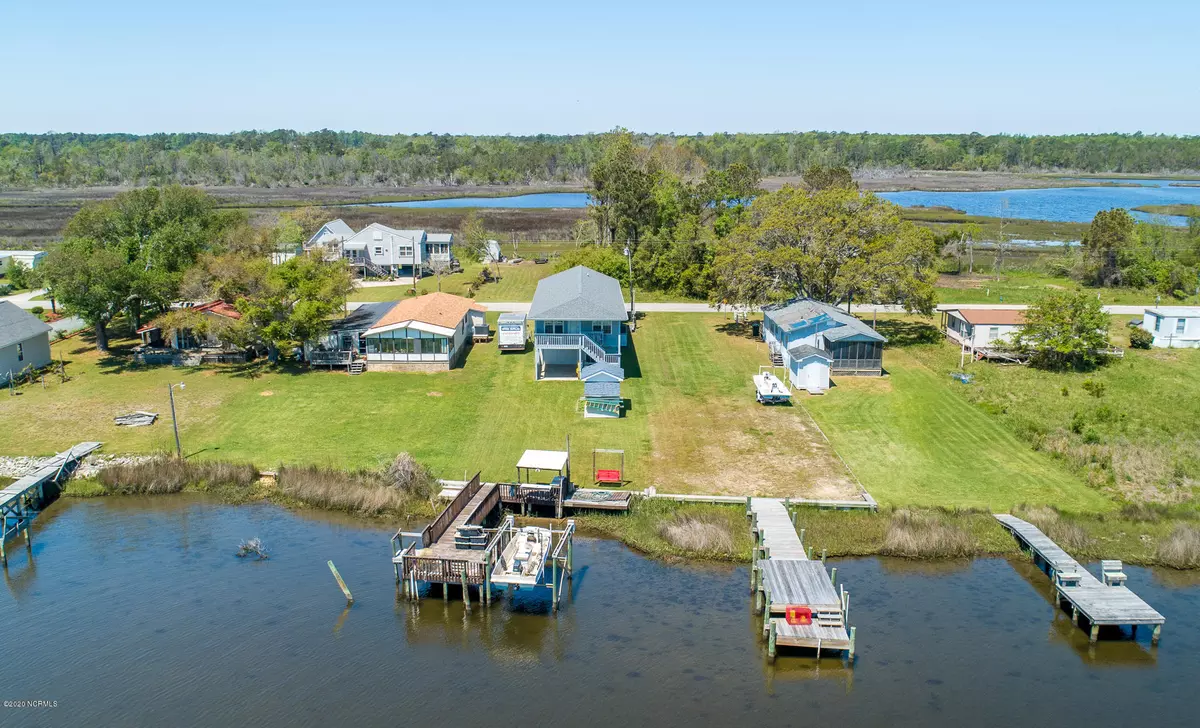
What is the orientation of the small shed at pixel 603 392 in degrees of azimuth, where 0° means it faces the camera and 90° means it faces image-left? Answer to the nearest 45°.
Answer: approximately 0°

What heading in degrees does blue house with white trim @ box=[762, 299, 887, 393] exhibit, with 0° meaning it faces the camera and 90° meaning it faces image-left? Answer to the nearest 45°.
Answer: approximately 0°

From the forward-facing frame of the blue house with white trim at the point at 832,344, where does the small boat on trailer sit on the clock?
The small boat on trailer is roughly at 1 o'clock from the blue house with white trim.

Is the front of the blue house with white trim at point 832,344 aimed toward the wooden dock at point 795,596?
yes

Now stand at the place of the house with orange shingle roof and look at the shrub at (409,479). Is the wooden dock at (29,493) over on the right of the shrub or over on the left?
right

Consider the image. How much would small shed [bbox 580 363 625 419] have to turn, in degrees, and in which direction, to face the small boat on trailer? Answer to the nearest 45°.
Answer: approximately 90° to its left

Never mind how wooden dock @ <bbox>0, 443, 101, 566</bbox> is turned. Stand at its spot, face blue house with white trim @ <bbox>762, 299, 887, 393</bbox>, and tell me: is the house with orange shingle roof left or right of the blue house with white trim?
left

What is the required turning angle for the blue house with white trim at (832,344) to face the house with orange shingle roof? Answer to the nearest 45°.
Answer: approximately 90° to its right
